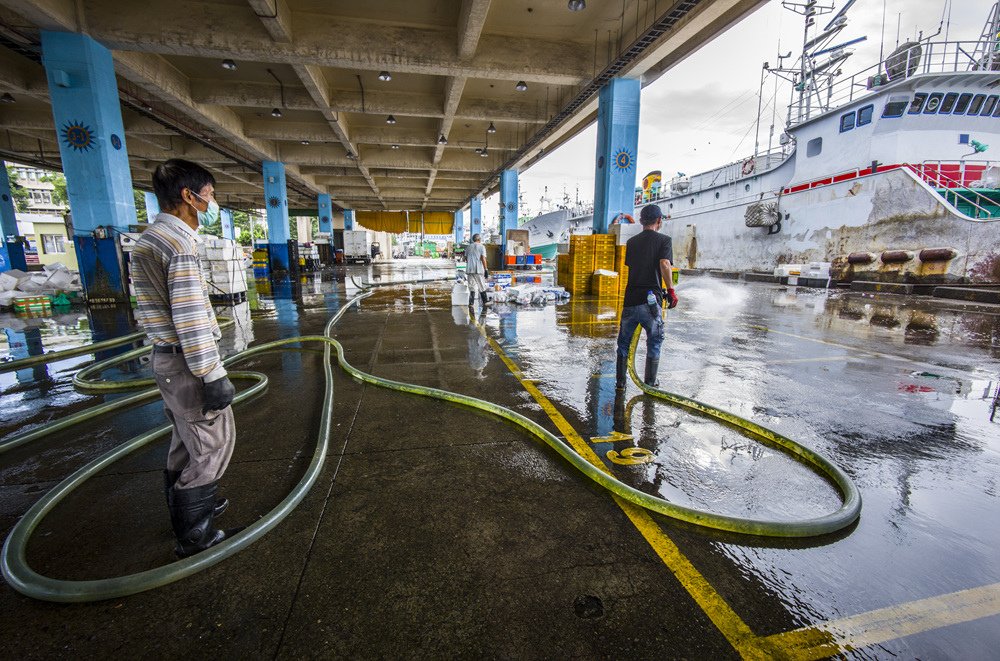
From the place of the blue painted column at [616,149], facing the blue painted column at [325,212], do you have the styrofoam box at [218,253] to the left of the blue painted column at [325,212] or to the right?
left

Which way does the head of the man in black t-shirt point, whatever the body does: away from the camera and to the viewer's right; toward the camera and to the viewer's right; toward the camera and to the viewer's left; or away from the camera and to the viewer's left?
away from the camera and to the viewer's right

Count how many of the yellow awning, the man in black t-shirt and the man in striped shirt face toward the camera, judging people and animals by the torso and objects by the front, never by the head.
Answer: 1

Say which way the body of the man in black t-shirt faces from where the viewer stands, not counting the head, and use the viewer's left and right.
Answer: facing away from the viewer and to the right of the viewer

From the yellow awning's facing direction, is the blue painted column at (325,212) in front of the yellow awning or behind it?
in front

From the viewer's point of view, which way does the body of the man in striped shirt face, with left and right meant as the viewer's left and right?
facing away from the viewer and to the right of the viewer

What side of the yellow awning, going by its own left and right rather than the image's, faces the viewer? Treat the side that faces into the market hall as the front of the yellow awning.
front

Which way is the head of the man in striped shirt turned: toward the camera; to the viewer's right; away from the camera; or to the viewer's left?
to the viewer's right

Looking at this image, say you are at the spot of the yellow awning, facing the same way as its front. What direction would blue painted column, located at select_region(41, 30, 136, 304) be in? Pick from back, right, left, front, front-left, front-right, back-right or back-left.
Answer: front

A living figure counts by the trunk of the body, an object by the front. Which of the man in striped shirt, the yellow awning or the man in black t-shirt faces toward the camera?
the yellow awning

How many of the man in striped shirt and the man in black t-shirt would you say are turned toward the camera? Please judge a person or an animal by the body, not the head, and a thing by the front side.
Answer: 0

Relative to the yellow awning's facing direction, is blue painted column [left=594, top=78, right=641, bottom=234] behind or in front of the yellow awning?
in front

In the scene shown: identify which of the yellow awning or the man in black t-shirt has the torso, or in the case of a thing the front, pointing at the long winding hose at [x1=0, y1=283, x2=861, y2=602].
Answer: the yellow awning

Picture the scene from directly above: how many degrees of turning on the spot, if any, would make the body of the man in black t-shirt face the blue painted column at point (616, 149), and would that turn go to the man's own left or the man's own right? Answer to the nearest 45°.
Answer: approximately 45° to the man's own left

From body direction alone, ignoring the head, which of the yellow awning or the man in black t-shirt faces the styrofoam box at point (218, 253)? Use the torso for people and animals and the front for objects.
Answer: the yellow awning

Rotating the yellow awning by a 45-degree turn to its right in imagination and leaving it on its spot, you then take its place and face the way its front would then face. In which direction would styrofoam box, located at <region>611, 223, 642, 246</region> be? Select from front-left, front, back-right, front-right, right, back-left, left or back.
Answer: front-left

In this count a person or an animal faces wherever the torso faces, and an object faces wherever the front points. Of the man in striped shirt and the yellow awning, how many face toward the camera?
1

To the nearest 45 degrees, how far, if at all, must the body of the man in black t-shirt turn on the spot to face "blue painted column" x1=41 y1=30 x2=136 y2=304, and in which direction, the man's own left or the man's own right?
approximately 135° to the man's own left
